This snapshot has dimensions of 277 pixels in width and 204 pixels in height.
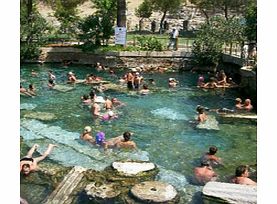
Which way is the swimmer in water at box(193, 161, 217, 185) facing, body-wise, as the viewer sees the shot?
away from the camera
